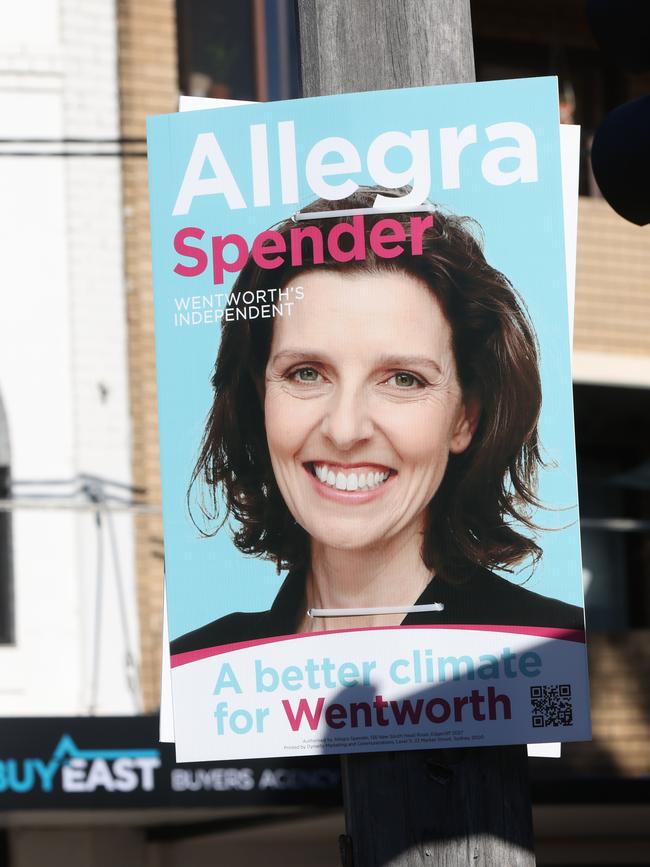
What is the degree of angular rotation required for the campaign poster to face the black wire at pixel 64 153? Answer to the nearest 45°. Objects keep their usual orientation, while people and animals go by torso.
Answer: approximately 180°

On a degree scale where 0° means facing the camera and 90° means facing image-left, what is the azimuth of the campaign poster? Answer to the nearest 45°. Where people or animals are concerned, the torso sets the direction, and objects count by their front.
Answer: approximately 0°
